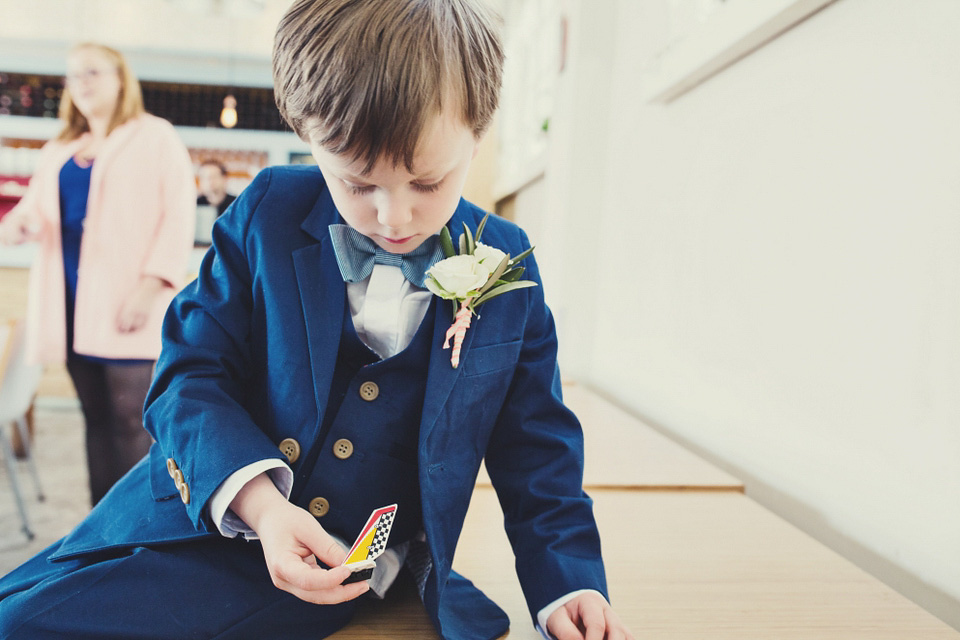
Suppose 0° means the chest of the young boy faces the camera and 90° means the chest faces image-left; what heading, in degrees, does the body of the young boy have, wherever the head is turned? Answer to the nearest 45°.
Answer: approximately 0°

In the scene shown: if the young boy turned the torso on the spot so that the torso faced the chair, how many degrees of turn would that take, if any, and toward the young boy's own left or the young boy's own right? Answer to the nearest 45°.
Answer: approximately 135° to the young boy's own right

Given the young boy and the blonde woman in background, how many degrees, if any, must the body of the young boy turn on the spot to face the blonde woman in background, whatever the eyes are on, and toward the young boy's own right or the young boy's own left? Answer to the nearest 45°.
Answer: approximately 135° to the young boy's own right

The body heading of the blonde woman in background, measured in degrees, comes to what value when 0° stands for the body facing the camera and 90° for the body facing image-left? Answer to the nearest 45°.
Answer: approximately 45°

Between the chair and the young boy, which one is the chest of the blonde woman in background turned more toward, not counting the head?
the young boy

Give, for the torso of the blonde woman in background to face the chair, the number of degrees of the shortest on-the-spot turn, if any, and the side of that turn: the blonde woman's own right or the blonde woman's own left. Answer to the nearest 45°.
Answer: approximately 90° to the blonde woman's own right
